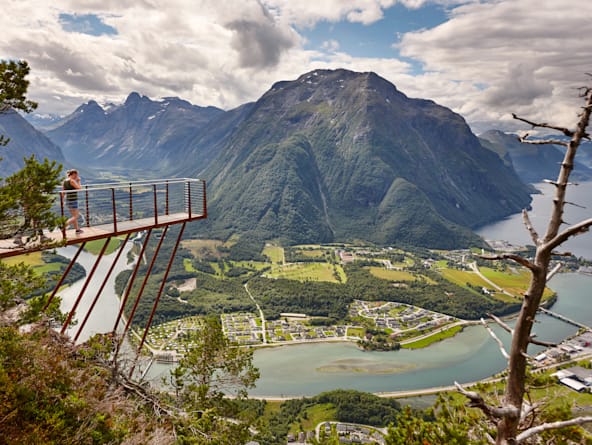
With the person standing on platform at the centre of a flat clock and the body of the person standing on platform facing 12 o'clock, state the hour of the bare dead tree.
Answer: The bare dead tree is roughly at 2 o'clock from the person standing on platform.

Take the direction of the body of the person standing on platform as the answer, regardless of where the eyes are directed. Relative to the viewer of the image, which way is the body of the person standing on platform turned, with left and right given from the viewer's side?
facing to the right of the viewer
